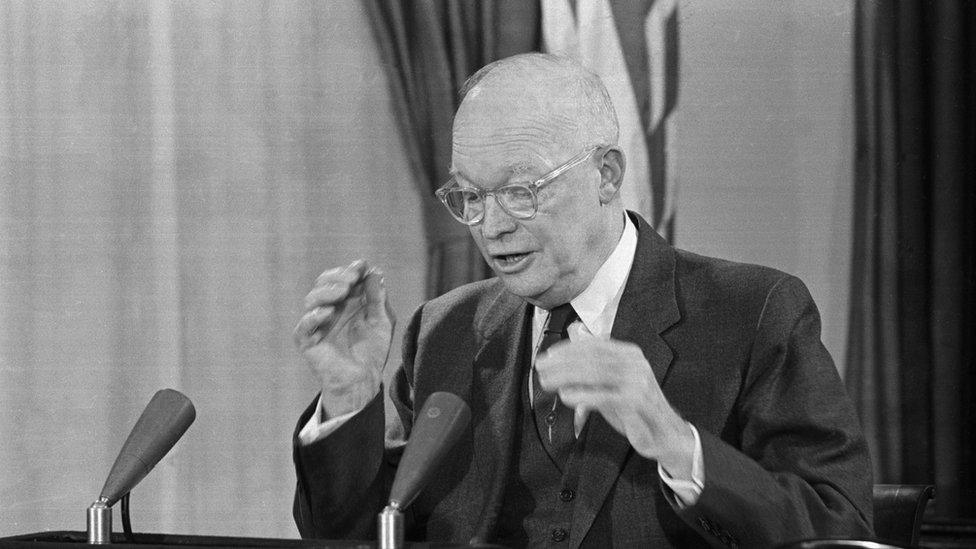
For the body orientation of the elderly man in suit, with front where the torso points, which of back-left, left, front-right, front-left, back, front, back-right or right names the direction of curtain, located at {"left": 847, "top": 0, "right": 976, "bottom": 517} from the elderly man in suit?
back

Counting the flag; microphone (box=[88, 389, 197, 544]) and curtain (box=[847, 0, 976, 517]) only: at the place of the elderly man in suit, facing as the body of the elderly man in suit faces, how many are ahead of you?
1

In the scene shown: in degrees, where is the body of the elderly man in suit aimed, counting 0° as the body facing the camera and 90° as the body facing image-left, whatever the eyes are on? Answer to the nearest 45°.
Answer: approximately 45°

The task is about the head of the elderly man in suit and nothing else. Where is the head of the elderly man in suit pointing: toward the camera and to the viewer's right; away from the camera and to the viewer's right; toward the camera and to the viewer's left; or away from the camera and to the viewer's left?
toward the camera and to the viewer's left

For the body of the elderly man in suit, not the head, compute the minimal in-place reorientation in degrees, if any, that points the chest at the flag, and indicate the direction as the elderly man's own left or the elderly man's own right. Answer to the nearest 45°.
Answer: approximately 135° to the elderly man's own right

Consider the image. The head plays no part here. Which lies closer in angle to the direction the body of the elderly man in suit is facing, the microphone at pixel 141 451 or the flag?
the microphone

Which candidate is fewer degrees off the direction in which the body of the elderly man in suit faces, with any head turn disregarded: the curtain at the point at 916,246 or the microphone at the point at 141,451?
the microphone

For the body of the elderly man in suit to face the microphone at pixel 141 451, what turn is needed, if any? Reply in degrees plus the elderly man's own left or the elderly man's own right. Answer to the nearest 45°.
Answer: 0° — they already face it
